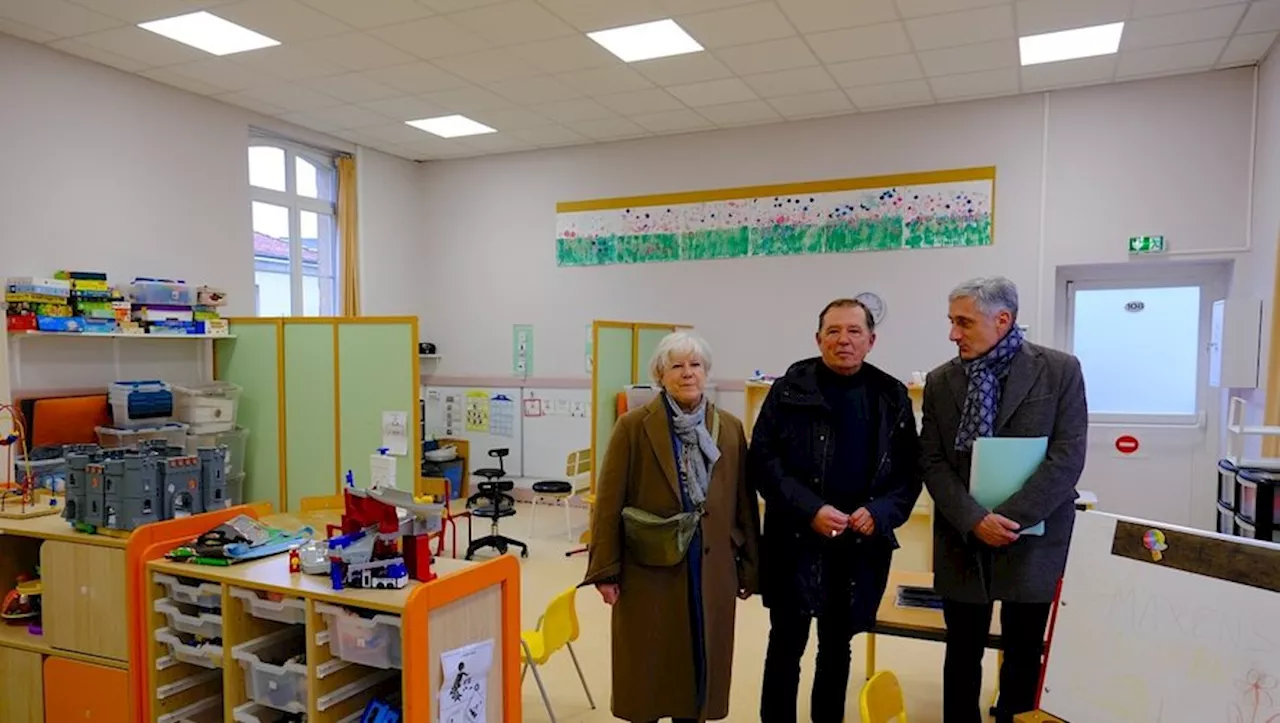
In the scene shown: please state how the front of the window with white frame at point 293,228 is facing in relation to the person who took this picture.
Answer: facing the viewer and to the right of the viewer

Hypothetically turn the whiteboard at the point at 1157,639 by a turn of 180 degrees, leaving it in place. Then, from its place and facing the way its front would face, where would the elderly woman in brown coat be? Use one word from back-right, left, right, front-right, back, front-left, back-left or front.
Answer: left

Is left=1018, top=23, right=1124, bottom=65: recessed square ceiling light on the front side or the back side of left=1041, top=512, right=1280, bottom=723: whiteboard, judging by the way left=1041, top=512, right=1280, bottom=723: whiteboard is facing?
on the back side

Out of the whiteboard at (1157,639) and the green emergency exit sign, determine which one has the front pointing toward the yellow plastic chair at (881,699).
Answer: the green emergency exit sign

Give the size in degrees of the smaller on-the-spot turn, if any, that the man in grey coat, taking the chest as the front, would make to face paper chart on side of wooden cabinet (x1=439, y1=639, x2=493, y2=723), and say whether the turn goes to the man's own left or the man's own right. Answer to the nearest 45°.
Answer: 0° — they already face it

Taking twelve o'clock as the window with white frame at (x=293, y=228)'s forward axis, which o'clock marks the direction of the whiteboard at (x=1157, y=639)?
The whiteboard is roughly at 1 o'clock from the window with white frame.

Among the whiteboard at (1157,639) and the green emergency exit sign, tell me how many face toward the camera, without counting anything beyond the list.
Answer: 2

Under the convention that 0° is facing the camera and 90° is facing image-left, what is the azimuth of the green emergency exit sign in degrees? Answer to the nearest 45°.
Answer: approximately 0°

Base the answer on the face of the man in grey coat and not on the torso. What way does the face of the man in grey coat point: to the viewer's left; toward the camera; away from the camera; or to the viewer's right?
to the viewer's left

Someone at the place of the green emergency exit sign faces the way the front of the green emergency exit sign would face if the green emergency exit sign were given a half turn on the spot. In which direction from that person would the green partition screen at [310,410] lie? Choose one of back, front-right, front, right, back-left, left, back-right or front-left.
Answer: back-left

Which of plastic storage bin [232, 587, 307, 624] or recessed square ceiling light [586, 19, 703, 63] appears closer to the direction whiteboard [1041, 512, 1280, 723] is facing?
the plastic storage bin

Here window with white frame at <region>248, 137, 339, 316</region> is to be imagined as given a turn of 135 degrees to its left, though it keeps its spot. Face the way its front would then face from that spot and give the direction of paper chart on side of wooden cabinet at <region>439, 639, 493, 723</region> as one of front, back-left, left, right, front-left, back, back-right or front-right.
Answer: back
